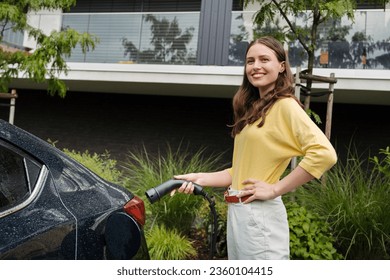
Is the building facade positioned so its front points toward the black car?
yes

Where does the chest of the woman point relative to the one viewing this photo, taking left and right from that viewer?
facing the viewer and to the left of the viewer

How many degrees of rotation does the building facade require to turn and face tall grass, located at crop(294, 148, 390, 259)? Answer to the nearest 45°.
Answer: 0° — it already faces it

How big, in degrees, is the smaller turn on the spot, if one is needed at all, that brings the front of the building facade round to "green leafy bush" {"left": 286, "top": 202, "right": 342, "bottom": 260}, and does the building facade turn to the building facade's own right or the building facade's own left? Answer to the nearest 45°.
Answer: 0° — it already faces it

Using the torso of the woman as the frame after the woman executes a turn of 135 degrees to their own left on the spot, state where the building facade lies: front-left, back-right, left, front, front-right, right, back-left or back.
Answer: left

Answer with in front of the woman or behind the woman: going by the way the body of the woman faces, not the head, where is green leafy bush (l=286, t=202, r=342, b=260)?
behind

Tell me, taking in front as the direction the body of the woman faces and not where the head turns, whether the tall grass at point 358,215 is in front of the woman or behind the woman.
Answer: behind

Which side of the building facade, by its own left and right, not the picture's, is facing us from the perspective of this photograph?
front
